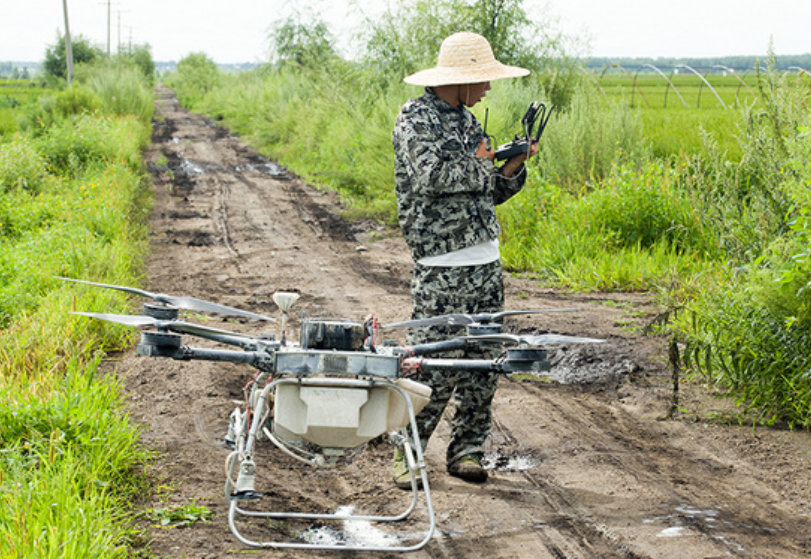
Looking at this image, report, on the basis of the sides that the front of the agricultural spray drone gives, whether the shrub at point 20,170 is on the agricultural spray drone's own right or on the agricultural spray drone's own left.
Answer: on the agricultural spray drone's own right

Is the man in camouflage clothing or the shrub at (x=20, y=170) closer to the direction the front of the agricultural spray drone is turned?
the shrub

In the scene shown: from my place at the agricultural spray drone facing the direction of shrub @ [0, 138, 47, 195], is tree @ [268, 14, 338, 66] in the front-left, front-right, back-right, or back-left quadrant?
front-right

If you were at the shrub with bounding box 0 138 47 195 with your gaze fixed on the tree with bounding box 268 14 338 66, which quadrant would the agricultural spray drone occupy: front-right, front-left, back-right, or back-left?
back-right

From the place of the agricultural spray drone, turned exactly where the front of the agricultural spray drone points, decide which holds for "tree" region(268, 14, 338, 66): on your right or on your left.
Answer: on your right
